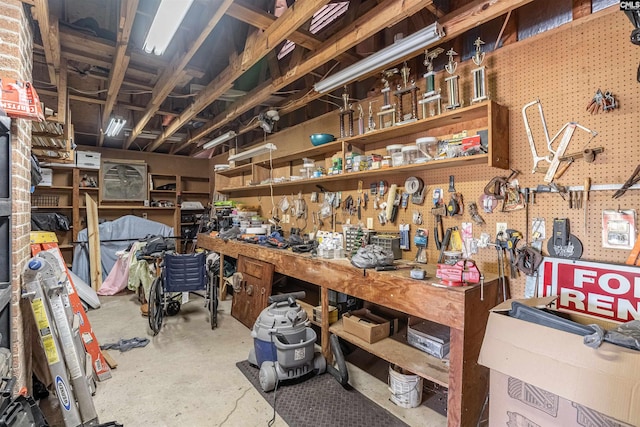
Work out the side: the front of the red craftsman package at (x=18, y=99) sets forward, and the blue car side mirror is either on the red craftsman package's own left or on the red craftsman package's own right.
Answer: on the red craftsman package's own left

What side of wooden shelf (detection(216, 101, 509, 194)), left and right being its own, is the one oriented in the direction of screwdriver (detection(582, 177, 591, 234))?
left

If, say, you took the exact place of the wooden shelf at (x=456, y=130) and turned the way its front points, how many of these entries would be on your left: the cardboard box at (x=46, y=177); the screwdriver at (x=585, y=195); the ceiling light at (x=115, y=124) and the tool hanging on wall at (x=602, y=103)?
2

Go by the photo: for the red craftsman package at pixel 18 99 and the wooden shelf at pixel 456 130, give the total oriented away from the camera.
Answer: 0

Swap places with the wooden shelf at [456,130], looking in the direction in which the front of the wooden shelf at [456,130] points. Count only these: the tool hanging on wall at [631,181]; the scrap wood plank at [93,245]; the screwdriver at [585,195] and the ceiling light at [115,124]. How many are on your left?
2

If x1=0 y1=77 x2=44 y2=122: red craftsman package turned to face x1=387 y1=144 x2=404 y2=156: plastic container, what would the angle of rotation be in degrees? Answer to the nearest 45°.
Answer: approximately 45° to its left

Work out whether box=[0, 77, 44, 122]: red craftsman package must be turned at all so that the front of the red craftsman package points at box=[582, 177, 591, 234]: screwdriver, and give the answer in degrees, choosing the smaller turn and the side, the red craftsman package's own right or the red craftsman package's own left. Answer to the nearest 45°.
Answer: approximately 45° to the red craftsman package's own left

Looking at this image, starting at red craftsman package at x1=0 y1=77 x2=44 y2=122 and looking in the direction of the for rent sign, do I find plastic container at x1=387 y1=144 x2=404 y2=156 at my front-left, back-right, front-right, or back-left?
front-left

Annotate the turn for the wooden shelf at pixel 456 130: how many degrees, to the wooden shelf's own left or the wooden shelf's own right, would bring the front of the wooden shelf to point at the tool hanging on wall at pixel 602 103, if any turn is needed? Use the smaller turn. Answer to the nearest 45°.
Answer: approximately 90° to the wooden shelf's own left

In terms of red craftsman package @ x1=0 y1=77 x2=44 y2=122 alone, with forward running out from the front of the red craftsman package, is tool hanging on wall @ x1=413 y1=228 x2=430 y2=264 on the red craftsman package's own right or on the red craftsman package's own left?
on the red craftsman package's own left

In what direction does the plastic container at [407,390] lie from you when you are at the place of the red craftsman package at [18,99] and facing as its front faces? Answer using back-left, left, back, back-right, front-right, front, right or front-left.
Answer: front-left
